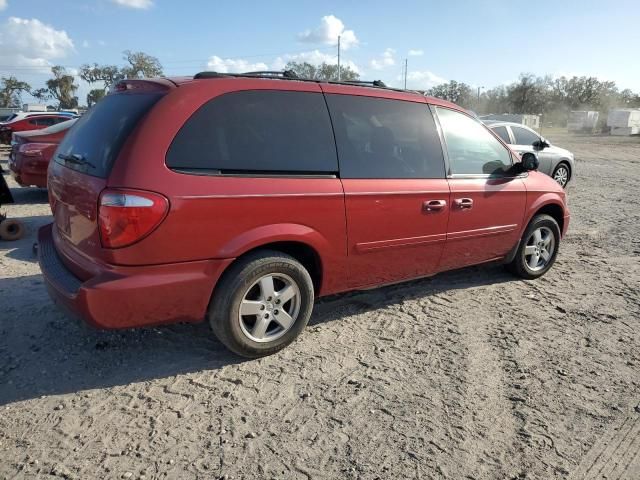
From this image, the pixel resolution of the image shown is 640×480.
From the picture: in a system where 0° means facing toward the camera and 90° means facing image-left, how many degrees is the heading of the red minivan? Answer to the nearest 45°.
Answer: approximately 225°

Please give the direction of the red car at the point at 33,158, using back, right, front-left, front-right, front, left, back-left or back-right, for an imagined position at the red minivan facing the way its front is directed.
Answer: left

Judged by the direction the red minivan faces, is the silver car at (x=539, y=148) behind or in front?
in front

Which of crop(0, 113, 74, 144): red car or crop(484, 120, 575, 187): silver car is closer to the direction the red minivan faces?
the silver car

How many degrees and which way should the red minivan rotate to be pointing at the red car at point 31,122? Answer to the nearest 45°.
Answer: approximately 90° to its left

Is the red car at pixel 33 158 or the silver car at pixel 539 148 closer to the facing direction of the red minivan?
the silver car
